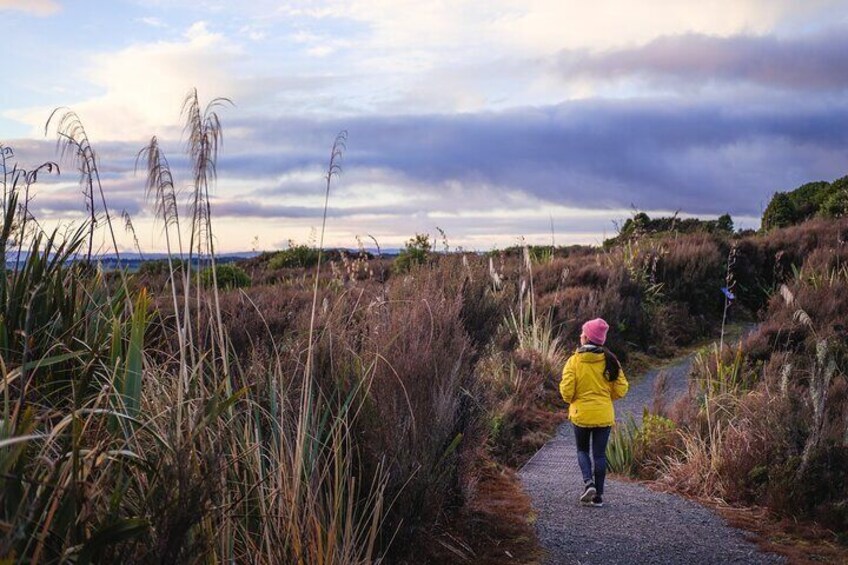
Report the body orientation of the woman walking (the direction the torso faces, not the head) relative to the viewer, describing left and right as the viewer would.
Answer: facing away from the viewer

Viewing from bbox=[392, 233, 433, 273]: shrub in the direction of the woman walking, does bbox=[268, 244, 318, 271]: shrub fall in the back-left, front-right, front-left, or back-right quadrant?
back-right

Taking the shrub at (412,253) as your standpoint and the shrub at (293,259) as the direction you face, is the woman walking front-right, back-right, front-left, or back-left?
back-left

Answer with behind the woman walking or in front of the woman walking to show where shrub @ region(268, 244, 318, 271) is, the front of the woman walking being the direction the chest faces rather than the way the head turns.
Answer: in front

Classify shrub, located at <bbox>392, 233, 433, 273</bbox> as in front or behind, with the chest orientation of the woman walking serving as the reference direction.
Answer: in front
